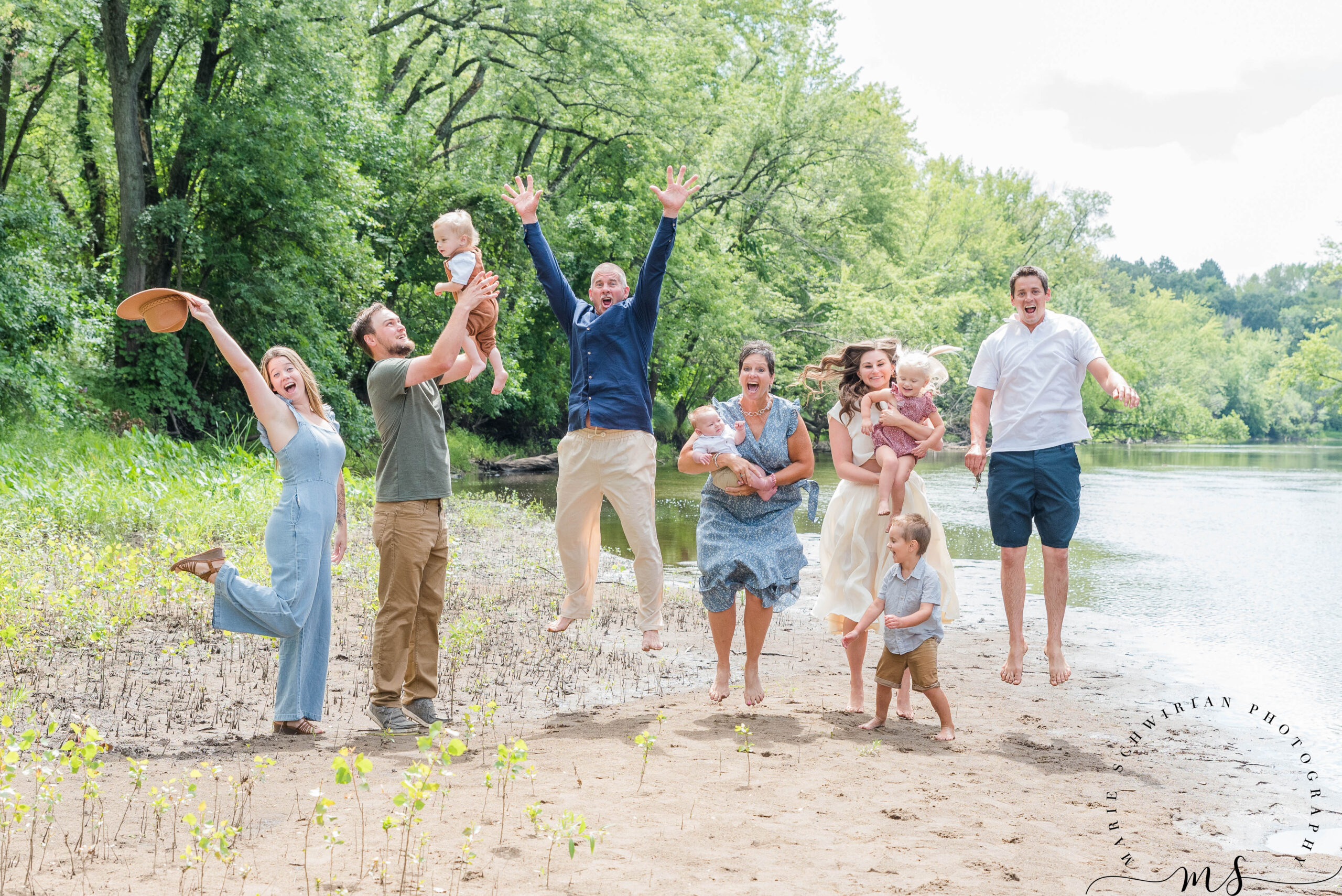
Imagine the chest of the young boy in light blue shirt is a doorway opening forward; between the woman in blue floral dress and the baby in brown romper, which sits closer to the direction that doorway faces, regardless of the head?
the baby in brown romper

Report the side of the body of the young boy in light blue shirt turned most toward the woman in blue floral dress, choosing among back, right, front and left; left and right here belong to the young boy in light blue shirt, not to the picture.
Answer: right

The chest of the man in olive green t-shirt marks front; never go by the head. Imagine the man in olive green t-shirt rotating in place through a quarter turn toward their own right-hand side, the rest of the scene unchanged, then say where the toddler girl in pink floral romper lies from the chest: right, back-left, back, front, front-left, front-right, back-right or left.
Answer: back-left

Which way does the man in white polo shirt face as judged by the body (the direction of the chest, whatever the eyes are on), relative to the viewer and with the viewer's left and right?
facing the viewer

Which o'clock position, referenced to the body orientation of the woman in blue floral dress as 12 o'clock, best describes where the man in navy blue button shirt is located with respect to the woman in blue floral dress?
The man in navy blue button shirt is roughly at 3 o'clock from the woman in blue floral dress.

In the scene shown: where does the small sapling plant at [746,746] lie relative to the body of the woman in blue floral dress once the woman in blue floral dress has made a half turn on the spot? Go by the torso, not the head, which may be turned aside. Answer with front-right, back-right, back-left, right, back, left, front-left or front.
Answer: back

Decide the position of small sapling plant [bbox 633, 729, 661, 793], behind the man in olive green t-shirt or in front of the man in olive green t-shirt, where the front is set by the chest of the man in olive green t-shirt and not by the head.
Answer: in front
